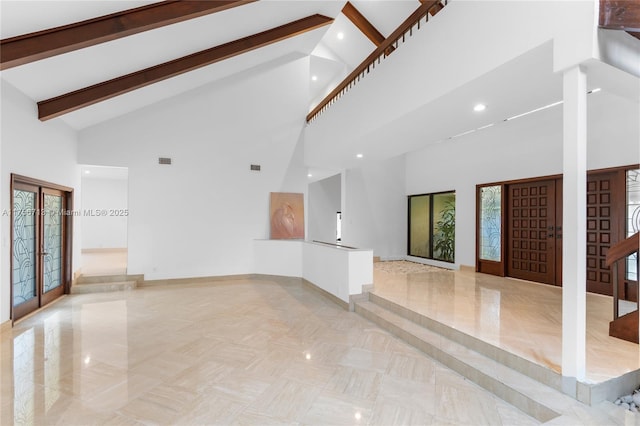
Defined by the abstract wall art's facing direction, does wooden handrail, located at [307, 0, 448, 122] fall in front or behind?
in front

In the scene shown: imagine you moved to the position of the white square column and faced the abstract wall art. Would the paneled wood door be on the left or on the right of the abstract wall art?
right

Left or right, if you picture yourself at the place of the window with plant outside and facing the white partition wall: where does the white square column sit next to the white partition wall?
left

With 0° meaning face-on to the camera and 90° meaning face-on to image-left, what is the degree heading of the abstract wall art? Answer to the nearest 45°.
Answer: approximately 0°

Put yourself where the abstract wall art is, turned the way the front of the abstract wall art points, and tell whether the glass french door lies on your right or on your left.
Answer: on your right

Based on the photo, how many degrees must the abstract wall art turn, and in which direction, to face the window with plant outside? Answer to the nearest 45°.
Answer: approximately 90° to its left

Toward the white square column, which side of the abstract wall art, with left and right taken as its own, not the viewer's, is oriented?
front

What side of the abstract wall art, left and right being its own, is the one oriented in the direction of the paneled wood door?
left

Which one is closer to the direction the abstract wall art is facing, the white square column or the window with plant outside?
the white square column

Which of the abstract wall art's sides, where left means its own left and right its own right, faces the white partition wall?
front
